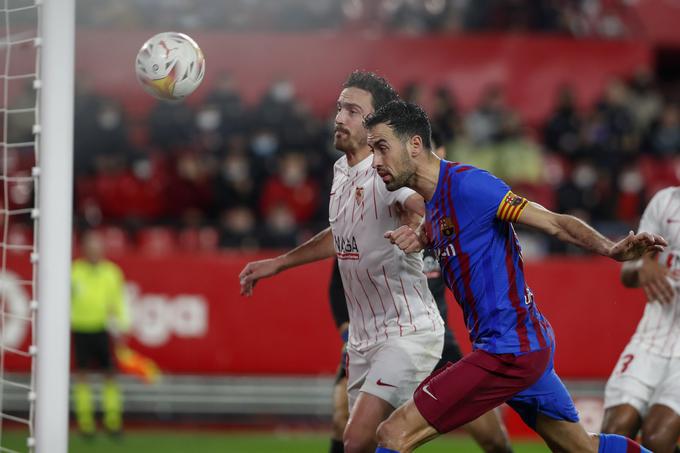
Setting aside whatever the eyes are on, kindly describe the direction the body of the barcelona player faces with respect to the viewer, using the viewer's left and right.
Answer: facing to the left of the viewer

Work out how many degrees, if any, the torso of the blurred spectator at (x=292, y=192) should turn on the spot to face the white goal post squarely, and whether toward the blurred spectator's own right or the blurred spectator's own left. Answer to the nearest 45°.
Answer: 0° — they already face it

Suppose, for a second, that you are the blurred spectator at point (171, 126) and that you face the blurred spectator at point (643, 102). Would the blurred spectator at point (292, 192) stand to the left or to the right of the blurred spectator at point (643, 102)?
right

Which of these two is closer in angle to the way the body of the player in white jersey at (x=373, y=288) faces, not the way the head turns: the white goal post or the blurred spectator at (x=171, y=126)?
the white goal post

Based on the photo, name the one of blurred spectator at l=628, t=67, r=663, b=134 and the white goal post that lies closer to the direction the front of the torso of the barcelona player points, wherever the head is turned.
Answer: the white goal post

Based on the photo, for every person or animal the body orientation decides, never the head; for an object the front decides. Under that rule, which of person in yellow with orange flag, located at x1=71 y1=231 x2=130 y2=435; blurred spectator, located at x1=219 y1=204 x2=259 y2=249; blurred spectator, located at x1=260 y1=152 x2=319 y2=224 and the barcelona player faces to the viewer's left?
the barcelona player

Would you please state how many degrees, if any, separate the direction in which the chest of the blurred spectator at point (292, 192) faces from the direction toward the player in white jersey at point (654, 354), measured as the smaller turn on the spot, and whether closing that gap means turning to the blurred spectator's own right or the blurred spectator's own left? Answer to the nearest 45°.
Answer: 0° — they already face them

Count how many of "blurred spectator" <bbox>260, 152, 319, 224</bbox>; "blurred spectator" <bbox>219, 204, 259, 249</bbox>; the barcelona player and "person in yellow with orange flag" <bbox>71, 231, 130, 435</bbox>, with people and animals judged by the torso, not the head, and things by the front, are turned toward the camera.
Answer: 3

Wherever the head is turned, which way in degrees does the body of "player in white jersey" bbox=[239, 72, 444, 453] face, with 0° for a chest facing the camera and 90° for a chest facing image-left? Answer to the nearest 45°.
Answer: approximately 45°

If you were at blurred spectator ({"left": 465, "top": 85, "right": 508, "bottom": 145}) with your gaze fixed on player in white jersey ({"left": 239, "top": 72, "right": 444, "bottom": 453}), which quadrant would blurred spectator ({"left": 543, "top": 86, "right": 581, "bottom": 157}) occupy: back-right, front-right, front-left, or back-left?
back-left
